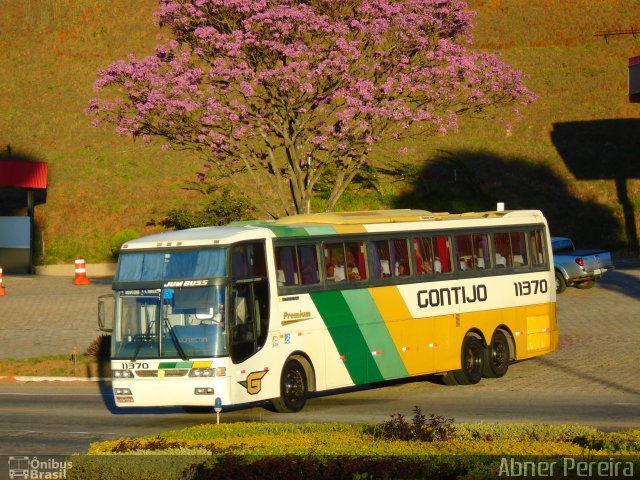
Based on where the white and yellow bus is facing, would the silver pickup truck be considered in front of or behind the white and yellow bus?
behind

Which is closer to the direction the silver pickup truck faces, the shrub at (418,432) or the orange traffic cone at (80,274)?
the orange traffic cone

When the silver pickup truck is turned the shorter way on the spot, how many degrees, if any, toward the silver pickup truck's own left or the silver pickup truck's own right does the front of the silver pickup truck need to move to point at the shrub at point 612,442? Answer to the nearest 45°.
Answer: approximately 135° to the silver pickup truck's own left

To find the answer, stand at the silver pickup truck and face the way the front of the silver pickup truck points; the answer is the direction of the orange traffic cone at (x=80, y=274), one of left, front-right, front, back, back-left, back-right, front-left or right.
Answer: front-left

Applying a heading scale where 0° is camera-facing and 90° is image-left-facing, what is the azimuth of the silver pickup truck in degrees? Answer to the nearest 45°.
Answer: approximately 135°

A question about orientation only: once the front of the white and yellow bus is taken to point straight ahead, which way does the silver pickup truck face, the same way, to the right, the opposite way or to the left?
to the right

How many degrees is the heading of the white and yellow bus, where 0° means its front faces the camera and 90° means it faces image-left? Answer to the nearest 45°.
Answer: approximately 45°

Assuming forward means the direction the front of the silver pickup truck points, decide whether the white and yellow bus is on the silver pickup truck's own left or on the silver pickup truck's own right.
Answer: on the silver pickup truck's own left

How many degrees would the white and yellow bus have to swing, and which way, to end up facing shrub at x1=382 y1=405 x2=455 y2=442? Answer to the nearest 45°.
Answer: approximately 45° to its left
